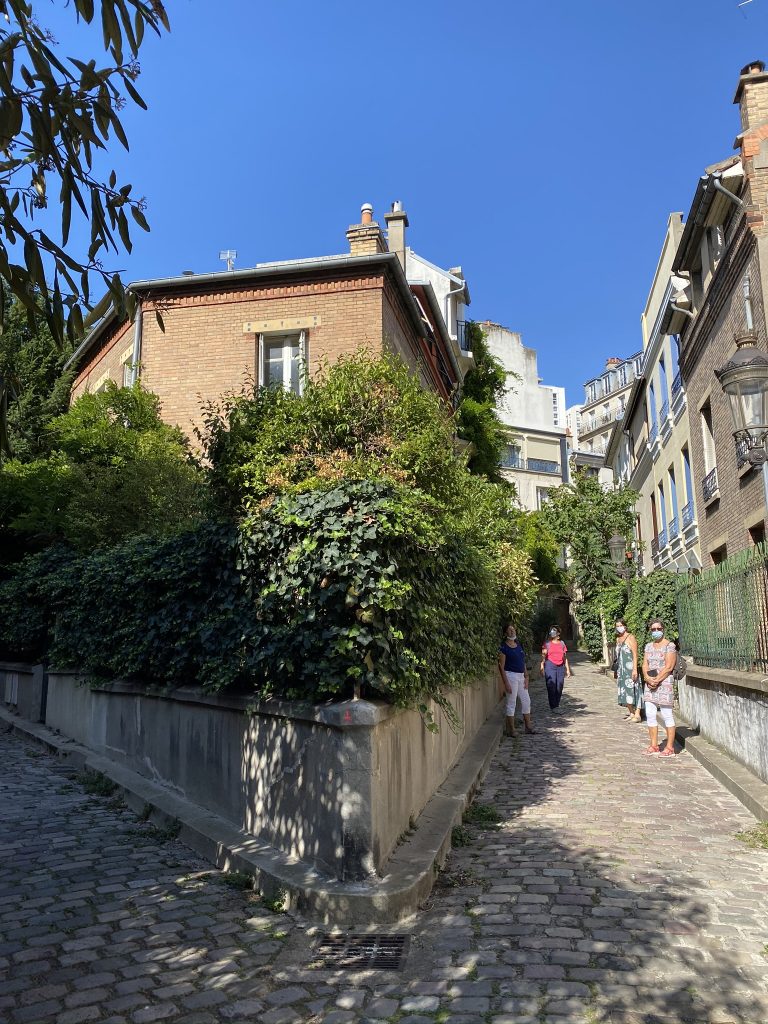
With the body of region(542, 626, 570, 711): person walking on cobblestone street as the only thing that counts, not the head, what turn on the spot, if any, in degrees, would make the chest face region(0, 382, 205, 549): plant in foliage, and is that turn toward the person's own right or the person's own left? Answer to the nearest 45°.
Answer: approximately 45° to the person's own right

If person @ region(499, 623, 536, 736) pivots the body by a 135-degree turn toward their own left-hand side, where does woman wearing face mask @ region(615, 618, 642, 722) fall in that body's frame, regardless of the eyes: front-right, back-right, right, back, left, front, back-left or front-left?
front

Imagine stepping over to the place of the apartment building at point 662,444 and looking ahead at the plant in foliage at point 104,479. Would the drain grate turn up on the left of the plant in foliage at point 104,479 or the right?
left

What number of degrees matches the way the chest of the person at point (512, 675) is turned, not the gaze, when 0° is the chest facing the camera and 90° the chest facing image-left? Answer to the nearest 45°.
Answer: approximately 0°

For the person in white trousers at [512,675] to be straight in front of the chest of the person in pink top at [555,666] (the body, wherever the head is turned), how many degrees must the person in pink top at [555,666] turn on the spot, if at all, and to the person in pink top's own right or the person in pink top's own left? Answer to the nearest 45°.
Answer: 0° — they already face them

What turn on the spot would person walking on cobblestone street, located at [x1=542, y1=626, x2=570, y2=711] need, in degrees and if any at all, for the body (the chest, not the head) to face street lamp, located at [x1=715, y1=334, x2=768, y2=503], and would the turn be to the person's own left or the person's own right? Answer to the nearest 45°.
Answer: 0° — they already face it

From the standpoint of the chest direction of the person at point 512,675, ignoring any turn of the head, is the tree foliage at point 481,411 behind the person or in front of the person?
behind

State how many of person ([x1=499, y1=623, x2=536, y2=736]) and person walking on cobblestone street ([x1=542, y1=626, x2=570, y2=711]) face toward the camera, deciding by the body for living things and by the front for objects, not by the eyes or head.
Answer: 2
